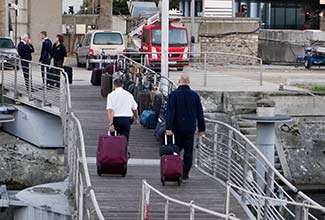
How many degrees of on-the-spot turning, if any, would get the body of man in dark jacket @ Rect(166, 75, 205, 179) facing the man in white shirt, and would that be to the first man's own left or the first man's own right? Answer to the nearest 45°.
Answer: approximately 45° to the first man's own left

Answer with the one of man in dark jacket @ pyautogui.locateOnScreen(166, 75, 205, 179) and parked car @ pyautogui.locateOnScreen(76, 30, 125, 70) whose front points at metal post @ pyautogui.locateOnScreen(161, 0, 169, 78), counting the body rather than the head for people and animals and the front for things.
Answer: the man in dark jacket

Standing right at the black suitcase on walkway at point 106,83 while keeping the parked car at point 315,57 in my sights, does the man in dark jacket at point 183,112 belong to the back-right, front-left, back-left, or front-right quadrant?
back-right

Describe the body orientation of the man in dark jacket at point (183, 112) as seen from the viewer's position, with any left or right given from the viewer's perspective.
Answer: facing away from the viewer

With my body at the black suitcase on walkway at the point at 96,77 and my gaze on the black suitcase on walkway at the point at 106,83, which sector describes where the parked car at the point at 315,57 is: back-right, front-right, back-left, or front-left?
back-left

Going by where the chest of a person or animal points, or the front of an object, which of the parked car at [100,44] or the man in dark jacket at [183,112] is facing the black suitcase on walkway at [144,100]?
the man in dark jacket

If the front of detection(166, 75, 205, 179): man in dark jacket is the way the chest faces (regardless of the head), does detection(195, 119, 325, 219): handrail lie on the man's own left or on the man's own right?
on the man's own right
